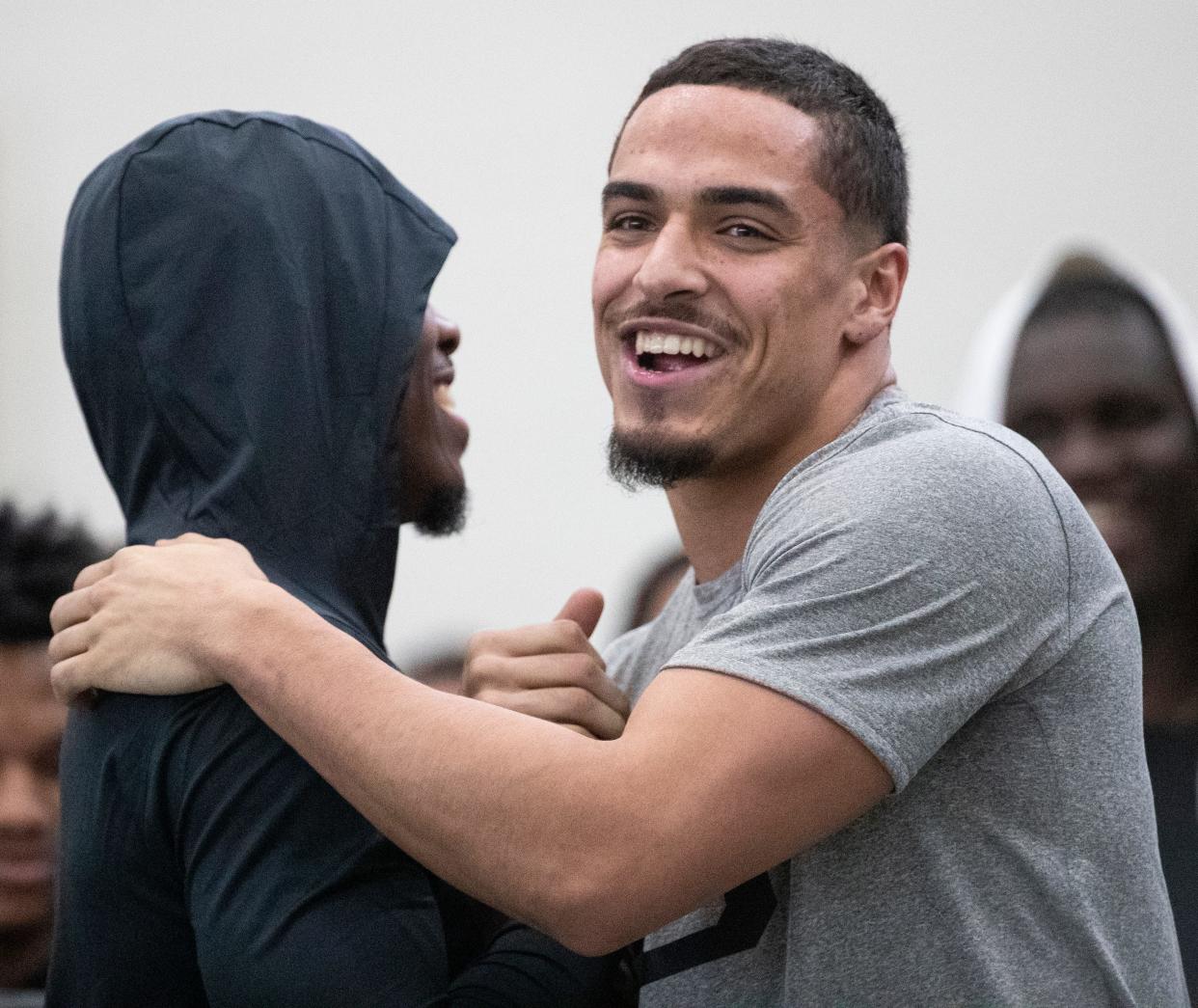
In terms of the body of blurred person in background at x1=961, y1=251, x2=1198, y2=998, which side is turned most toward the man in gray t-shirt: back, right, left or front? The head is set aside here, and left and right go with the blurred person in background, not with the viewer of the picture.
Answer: front

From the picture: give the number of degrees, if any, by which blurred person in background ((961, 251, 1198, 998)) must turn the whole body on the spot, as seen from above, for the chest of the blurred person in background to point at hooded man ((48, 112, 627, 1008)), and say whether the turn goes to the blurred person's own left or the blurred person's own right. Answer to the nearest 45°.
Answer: approximately 45° to the blurred person's own right

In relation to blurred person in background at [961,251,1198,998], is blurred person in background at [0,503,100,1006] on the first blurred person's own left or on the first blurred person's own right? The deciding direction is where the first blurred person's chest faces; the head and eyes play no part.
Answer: on the first blurred person's own right

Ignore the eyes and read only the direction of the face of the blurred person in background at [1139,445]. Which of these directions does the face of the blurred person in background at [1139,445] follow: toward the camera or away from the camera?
toward the camera

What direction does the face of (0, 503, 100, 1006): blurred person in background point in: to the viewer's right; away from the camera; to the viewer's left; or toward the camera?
toward the camera

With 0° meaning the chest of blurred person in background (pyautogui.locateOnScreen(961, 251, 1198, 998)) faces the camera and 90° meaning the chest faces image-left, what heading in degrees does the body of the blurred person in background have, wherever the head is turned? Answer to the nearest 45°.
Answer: approximately 0°

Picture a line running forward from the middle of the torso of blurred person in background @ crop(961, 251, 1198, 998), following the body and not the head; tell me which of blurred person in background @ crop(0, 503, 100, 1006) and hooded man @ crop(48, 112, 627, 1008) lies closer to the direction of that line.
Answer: the hooded man
